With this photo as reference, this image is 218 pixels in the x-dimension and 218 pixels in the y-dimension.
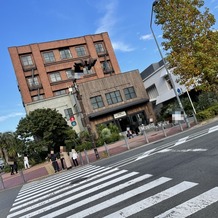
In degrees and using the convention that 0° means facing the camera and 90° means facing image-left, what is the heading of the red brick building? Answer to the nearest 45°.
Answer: approximately 0°

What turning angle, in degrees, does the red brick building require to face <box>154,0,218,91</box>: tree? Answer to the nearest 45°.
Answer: approximately 45° to its left

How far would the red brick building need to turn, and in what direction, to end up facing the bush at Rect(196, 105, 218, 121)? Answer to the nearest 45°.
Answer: approximately 45° to its left

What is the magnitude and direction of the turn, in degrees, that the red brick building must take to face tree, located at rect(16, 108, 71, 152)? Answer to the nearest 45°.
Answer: approximately 45° to its right
